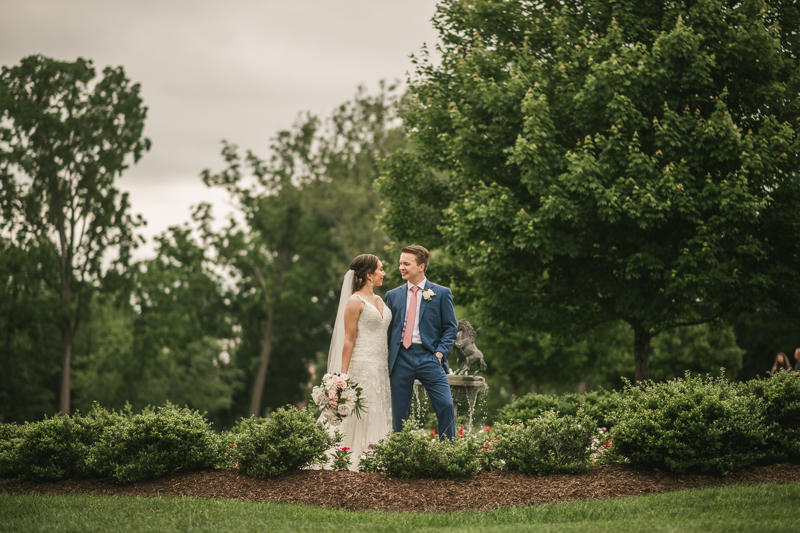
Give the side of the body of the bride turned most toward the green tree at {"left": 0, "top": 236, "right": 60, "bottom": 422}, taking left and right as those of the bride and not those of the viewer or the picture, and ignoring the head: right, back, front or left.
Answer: back

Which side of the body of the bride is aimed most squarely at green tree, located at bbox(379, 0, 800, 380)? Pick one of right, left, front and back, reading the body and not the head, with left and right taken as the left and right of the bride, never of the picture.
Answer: left

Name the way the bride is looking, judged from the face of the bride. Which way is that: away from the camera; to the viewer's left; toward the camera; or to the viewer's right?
to the viewer's right

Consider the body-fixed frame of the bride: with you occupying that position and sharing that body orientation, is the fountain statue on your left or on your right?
on your left

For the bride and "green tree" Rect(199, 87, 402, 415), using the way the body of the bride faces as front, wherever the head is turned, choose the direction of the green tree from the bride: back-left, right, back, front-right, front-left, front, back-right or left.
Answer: back-left

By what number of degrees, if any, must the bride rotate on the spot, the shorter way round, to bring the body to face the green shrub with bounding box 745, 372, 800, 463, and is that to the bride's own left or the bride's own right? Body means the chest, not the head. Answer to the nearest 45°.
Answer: approximately 45° to the bride's own left

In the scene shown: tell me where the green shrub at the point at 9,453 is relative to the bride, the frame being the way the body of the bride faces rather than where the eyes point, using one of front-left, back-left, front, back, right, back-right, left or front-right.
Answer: back-right

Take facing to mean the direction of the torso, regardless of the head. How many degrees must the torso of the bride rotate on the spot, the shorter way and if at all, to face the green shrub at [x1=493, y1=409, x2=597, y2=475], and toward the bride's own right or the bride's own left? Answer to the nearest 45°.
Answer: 0° — they already face it

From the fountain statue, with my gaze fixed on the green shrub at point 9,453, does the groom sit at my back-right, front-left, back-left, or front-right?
front-left

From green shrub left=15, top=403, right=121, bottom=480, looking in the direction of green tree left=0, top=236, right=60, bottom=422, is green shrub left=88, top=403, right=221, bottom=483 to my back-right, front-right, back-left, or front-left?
back-right

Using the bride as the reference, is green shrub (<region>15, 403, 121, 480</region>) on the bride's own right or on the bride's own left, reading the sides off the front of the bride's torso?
on the bride's own right

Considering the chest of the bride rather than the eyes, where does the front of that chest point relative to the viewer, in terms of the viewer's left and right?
facing the viewer and to the right of the viewer

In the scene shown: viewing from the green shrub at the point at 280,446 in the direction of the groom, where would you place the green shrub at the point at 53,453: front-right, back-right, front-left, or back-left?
back-left

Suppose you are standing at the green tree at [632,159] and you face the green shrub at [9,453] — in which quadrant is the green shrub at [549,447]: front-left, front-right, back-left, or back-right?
front-left
